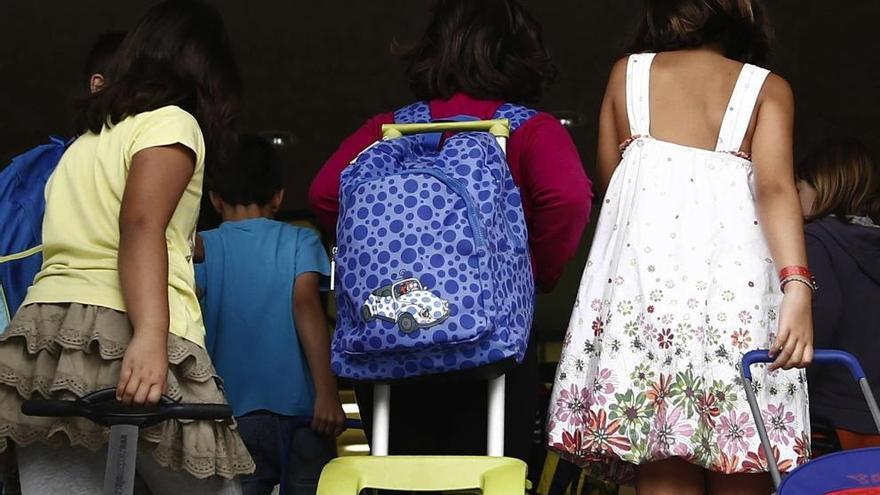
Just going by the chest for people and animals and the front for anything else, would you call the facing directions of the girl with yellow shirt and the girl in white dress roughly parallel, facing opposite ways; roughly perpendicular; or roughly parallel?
roughly parallel

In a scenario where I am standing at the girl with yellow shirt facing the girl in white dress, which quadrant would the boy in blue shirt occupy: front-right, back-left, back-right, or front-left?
front-left

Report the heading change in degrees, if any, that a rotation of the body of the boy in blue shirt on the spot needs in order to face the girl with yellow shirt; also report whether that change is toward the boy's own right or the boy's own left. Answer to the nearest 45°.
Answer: approximately 180°

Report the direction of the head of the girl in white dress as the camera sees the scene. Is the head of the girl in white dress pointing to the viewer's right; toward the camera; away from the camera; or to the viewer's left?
away from the camera

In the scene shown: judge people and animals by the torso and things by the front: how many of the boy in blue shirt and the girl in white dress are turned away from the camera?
2

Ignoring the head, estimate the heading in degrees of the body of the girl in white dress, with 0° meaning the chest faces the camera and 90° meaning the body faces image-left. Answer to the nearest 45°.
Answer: approximately 180°

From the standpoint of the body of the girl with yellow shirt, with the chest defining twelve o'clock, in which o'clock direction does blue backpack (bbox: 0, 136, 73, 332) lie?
The blue backpack is roughly at 10 o'clock from the girl with yellow shirt.

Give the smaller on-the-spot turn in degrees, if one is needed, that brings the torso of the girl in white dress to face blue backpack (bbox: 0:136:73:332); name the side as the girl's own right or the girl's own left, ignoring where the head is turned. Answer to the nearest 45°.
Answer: approximately 90° to the girl's own left

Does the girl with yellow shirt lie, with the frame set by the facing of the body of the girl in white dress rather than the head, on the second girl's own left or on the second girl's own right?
on the second girl's own left

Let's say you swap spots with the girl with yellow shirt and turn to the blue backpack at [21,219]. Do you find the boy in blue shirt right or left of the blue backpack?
right

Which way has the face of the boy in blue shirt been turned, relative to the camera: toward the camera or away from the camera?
away from the camera

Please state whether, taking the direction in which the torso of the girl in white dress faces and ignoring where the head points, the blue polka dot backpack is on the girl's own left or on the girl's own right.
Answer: on the girl's own left

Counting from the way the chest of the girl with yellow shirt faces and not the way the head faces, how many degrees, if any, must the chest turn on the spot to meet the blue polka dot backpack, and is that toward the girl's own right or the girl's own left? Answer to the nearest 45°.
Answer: approximately 45° to the girl's own right

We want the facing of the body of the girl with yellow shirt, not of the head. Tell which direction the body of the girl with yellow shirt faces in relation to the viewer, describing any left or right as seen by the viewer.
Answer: facing away from the viewer and to the right of the viewer

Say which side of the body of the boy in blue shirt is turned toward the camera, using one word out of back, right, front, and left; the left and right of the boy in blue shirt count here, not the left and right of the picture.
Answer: back
